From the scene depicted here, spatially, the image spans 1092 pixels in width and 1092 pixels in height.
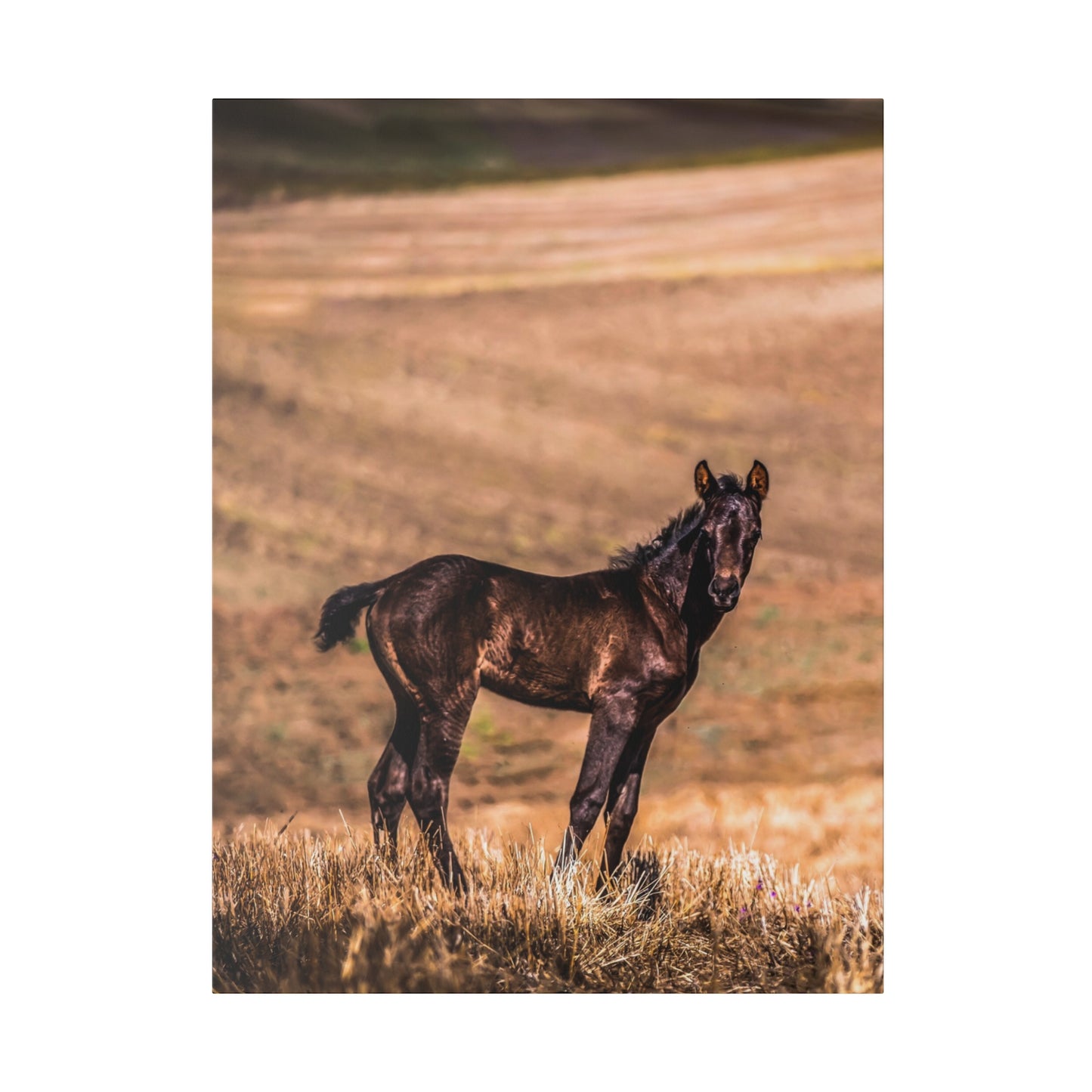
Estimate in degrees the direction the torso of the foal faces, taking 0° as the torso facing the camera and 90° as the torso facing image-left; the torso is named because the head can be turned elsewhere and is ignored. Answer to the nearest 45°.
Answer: approximately 270°
